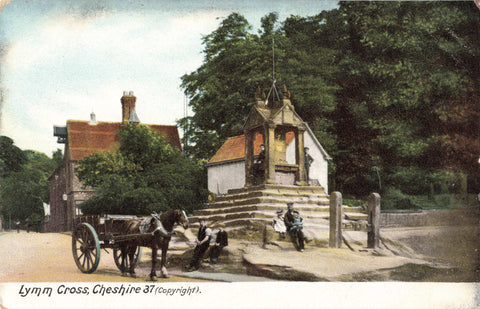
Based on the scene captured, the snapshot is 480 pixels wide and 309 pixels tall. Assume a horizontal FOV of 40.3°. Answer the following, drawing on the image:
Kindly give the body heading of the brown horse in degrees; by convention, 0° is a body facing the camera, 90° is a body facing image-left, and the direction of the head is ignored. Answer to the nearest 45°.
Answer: approximately 315°

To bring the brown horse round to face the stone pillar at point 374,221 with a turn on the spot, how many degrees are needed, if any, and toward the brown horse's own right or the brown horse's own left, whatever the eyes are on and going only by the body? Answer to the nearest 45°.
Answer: approximately 45° to the brown horse's own left

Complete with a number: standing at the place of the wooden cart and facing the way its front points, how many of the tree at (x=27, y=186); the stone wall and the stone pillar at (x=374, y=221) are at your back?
1

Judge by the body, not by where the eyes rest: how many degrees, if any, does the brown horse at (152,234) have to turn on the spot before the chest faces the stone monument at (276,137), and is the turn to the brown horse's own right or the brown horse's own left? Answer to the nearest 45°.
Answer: approximately 90° to the brown horse's own left

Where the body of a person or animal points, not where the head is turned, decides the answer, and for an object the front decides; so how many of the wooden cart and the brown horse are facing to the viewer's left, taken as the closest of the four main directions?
0

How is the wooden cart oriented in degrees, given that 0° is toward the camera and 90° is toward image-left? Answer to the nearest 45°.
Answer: approximately 315°

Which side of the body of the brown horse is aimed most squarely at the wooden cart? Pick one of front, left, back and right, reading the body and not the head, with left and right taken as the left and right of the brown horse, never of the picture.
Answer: back

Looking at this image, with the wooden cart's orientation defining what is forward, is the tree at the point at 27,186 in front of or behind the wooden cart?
behind

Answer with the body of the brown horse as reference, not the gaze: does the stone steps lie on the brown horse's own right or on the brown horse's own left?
on the brown horse's own left

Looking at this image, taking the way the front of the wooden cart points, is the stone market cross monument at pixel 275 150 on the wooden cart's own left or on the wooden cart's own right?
on the wooden cart's own left

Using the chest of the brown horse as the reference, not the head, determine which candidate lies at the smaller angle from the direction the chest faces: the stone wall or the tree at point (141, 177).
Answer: the stone wall

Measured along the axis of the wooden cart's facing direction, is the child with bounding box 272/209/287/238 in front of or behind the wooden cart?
in front
